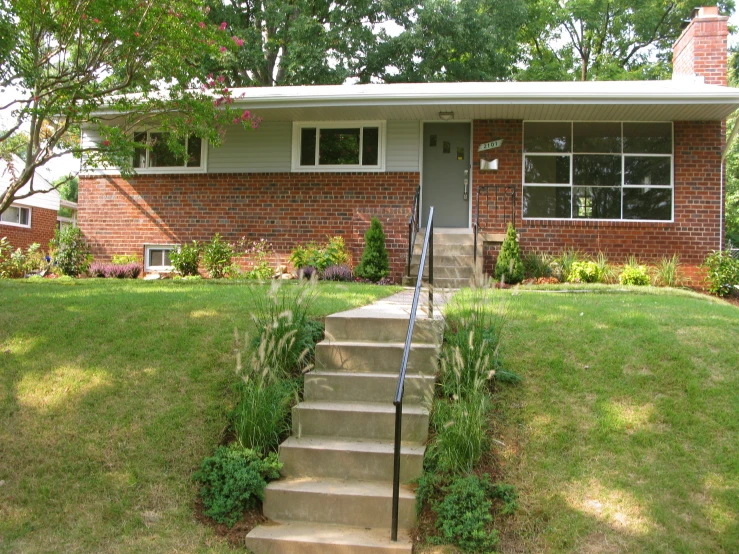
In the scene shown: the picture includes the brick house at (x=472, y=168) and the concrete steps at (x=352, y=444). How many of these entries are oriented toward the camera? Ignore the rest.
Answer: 2

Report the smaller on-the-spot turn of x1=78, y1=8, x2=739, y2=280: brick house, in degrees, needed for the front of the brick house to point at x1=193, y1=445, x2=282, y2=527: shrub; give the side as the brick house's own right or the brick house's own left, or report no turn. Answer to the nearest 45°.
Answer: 0° — it already faces it

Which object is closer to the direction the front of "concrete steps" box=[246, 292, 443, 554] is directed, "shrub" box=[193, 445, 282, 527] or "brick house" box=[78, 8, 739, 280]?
the shrub

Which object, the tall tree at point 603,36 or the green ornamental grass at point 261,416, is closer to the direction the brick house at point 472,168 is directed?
the green ornamental grass

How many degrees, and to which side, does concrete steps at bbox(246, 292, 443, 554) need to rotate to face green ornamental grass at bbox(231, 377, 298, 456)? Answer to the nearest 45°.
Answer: approximately 90° to its right

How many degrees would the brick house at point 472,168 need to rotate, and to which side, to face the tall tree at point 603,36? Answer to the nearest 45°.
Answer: approximately 135° to its left

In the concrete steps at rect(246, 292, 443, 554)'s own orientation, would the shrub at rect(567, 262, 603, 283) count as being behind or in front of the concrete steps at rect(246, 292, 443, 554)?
behind

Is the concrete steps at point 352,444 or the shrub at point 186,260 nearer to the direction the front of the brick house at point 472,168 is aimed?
the concrete steps

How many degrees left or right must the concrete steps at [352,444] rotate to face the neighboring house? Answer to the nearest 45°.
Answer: approximately 135° to its right

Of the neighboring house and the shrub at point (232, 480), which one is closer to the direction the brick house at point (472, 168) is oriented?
the shrub

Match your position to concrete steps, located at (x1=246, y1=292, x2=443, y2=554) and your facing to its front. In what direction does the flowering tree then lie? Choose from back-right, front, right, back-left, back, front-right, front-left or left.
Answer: back-right

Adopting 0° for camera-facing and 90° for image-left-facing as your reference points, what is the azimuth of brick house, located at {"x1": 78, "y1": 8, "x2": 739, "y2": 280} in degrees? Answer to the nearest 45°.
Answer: approximately 0°
